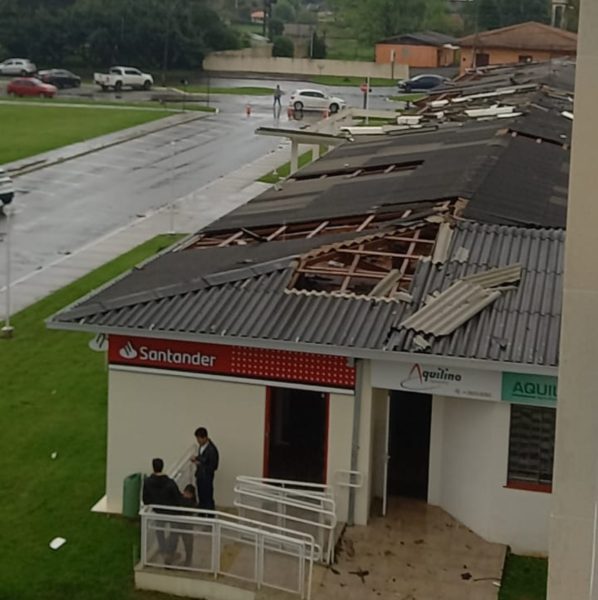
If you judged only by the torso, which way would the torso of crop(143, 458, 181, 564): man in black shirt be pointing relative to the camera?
away from the camera

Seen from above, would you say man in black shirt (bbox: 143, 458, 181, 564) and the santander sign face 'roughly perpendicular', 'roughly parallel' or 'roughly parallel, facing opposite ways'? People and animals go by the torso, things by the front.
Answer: roughly parallel, facing opposite ways

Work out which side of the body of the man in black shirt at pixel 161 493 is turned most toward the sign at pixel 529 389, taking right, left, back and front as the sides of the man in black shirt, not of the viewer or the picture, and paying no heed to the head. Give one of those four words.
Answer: right

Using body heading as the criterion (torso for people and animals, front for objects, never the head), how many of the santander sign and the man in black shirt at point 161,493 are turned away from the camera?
1

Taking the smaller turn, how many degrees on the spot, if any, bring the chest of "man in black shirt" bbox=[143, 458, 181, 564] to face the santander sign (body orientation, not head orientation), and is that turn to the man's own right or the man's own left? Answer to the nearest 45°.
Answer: approximately 45° to the man's own right

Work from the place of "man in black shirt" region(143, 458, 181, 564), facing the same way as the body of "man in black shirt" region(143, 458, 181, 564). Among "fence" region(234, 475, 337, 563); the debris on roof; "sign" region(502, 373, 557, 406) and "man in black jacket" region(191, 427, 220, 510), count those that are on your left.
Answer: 0

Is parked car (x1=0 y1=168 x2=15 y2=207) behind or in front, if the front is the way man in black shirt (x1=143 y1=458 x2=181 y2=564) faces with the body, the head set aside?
in front

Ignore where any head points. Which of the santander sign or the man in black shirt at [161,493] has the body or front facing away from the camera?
the man in black shirt

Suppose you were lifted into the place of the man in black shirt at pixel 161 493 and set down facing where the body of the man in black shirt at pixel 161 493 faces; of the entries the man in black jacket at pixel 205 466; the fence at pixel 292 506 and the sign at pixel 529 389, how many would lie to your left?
0

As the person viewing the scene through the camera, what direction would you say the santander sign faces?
facing the viewer

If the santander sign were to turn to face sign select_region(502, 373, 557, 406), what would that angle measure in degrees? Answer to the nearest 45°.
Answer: approximately 90° to its left

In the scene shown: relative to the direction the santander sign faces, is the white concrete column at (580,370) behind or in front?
in front
